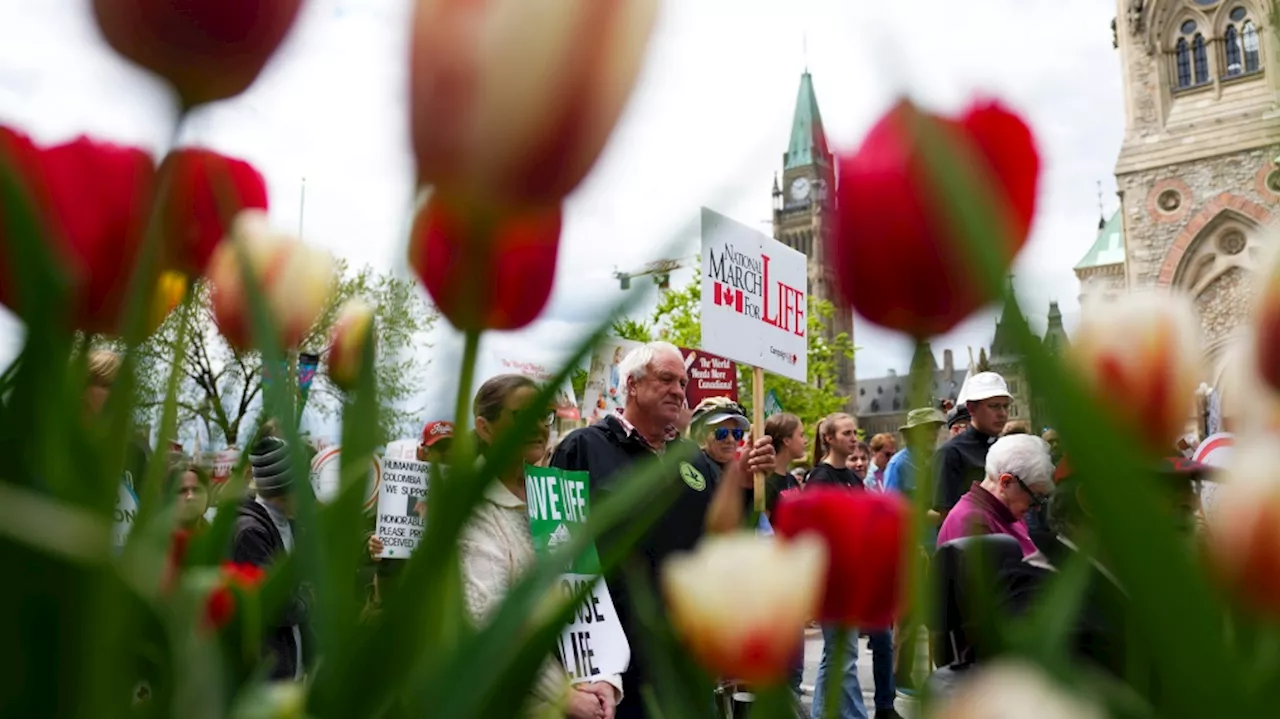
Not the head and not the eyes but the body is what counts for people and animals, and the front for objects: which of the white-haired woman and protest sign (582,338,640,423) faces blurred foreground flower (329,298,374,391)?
the protest sign

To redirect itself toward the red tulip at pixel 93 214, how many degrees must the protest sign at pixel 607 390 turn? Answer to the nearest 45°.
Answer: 0° — it already faces it

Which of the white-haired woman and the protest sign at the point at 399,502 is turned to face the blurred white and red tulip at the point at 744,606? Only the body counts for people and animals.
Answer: the protest sign

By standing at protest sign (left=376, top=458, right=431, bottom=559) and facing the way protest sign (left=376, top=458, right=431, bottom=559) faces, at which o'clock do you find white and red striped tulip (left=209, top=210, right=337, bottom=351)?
The white and red striped tulip is roughly at 12 o'clock from the protest sign.

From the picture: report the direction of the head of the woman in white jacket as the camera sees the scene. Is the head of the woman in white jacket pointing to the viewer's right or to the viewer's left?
to the viewer's right

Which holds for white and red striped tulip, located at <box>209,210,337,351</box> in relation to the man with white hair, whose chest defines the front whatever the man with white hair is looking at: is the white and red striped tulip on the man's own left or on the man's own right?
on the man's own right

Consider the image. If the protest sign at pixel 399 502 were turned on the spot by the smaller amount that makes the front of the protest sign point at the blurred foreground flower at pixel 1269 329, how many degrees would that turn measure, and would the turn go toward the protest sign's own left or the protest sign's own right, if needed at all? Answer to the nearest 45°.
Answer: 0° — it already faces it

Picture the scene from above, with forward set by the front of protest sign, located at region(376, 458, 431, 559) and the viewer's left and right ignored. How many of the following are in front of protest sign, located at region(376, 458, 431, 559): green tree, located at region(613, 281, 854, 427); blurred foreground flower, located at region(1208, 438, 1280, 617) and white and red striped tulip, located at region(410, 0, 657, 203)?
2

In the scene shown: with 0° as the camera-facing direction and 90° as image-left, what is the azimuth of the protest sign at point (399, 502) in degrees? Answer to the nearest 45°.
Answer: approximately 0°
